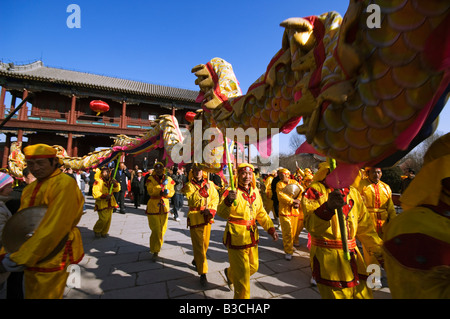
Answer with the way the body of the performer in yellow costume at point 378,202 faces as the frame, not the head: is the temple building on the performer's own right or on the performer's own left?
on the performer's own right

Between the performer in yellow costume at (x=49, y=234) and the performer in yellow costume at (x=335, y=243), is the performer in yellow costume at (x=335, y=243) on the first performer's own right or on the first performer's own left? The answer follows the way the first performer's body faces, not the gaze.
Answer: on the first performer's own left

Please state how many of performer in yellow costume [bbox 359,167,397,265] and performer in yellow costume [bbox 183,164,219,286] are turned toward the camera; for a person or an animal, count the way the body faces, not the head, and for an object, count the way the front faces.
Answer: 2

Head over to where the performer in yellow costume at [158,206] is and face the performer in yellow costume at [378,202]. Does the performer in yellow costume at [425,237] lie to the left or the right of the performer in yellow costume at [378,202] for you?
right

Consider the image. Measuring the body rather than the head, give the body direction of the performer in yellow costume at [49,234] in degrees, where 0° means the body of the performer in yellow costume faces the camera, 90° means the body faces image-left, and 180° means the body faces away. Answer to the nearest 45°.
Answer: approximately 45°
